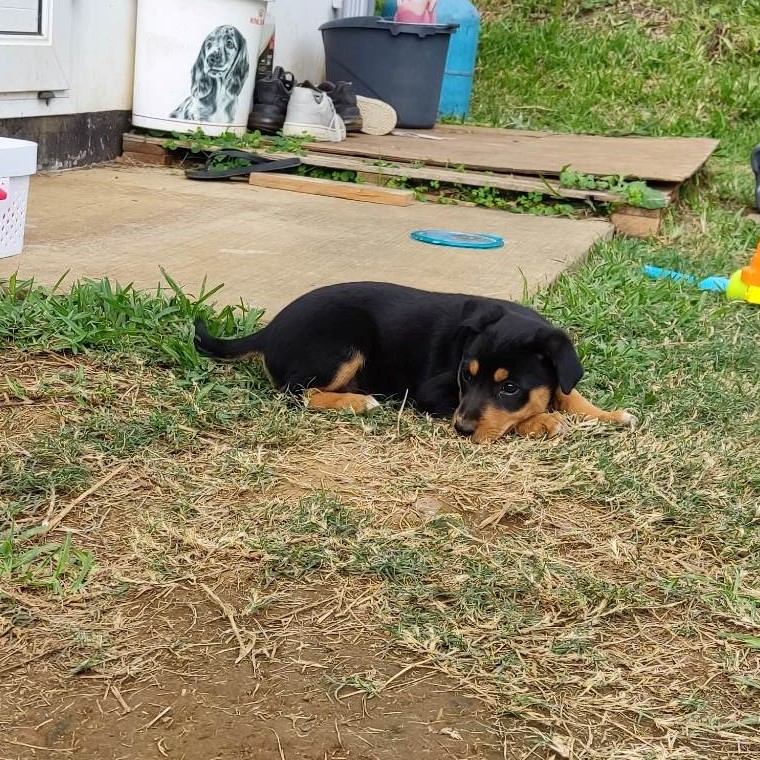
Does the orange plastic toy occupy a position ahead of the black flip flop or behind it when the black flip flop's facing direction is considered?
behind

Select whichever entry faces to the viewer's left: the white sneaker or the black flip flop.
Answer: the black flip flop

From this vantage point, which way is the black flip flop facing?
to the viewer's left

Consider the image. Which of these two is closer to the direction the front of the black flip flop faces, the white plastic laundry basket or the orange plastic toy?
the white plastic laundry basket

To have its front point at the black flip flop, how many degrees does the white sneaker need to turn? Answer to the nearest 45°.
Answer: approximately 90° to its right

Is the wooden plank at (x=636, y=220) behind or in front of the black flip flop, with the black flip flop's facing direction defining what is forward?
behind

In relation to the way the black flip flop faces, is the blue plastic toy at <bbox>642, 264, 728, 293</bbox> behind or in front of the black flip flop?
behind

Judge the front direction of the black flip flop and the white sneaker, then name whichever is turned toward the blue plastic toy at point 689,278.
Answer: the white sneaker

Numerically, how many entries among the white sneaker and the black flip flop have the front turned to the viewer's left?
1

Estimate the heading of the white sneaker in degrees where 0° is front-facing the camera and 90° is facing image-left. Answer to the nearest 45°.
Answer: approximately 315°

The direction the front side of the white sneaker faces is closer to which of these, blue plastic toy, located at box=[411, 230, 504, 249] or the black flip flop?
the blue plastic toy

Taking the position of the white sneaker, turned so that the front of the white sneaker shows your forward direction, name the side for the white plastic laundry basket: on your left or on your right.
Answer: on your right

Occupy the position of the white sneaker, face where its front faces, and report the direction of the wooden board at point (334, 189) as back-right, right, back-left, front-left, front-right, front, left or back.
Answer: front-right

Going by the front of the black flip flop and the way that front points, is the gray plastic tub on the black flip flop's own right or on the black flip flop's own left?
on the black flip flop's own right
